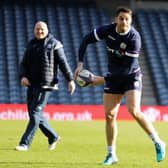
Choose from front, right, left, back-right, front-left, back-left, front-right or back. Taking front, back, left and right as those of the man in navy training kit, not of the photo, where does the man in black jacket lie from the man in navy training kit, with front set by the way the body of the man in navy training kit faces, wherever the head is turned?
back-right

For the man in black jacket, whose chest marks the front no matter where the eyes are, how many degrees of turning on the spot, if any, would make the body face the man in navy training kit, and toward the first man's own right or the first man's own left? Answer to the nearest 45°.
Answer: approximately 90° to the first man's own left

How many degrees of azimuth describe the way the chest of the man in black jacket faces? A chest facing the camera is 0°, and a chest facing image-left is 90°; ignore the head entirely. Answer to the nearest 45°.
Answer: approximately 45°
